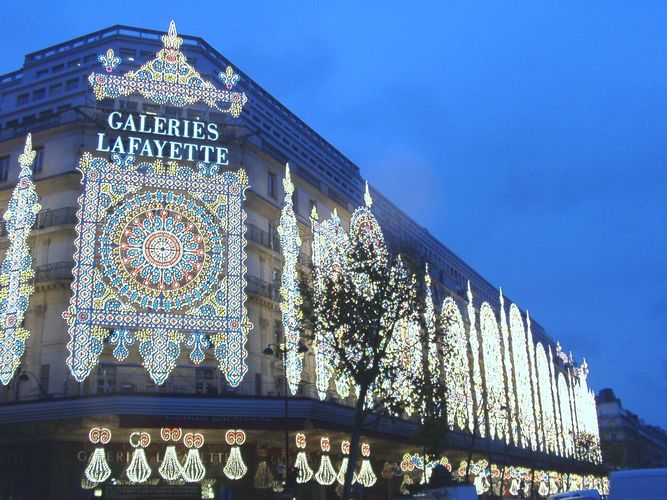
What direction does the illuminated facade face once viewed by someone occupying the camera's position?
facing the viewer
